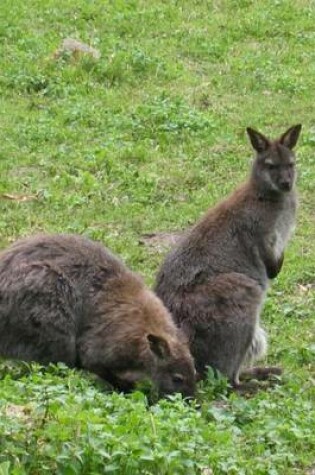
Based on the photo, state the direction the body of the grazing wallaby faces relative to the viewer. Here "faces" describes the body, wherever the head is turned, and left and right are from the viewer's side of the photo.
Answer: facing to the right of the viewer

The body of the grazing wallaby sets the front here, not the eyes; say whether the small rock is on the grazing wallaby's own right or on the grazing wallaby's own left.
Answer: on the grazing wallaby's own left

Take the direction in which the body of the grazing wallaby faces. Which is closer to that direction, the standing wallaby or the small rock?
the standing wallaby

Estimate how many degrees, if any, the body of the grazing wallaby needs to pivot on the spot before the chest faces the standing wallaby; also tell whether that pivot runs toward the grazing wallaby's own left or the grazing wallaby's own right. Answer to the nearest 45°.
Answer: approximately 45° to the grazing wallaby's own left
